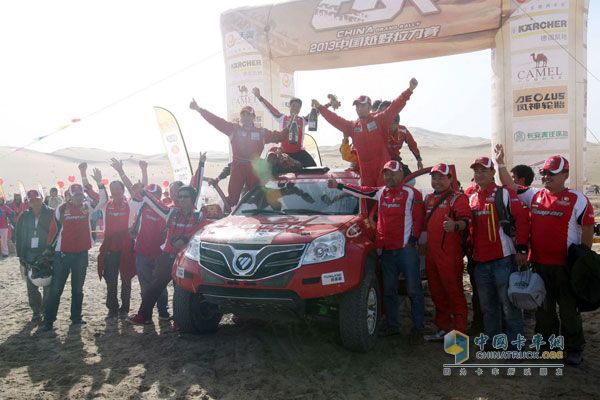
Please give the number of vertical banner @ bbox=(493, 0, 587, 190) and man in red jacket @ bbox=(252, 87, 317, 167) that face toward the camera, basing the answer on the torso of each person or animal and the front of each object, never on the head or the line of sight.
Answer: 2

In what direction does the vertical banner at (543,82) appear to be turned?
toward the camera

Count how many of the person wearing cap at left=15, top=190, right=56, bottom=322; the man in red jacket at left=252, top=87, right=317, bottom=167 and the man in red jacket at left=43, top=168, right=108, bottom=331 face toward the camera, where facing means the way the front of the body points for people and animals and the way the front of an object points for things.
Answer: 3

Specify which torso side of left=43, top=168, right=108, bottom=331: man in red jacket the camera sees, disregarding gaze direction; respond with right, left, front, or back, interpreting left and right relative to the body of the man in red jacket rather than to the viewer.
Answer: front

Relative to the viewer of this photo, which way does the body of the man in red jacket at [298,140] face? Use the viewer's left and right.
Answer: facing the viewer

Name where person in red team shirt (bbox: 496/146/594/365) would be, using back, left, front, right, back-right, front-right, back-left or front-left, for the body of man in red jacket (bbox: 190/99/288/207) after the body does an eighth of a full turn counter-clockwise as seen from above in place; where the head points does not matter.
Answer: front

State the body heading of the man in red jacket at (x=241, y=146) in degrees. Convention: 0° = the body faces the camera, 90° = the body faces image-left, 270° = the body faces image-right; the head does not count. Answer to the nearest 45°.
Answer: approximately 0°

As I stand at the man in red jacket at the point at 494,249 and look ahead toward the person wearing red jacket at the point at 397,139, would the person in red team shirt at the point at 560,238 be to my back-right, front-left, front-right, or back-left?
back-right

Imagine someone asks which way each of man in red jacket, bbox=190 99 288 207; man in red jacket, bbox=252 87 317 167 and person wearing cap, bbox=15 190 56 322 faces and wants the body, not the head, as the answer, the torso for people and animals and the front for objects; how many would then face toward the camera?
3

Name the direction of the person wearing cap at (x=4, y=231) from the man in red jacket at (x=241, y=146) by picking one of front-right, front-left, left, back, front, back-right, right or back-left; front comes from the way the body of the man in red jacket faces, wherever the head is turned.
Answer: back-right
